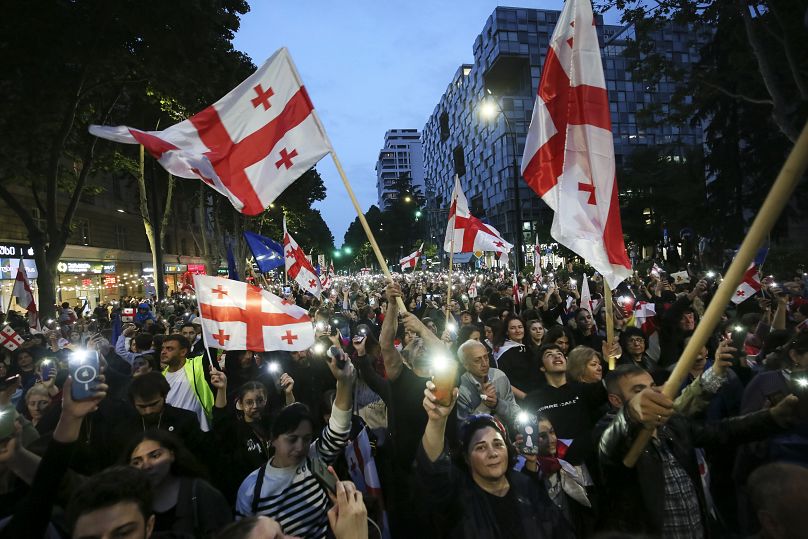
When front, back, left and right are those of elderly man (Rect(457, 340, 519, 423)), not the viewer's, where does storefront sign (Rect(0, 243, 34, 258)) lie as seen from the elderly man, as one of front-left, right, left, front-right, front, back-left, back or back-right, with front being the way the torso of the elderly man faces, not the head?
back

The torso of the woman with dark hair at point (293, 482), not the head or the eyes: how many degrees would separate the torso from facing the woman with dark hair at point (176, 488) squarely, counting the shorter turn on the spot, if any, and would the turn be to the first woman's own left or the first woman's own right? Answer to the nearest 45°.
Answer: approximately 135° to the first woman's own right

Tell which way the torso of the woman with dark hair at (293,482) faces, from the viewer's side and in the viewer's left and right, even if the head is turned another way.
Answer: facing the viewer and to the right of the viewer

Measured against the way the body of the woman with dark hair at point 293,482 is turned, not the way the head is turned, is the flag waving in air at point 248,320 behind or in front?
behind

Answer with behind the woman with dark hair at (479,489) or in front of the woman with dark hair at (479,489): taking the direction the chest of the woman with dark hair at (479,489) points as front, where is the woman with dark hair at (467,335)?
behind

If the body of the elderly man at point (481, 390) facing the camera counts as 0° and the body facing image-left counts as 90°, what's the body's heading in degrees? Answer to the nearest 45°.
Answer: approximately 315°

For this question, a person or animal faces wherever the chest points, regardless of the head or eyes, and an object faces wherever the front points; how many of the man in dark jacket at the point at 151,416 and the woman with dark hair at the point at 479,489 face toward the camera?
2

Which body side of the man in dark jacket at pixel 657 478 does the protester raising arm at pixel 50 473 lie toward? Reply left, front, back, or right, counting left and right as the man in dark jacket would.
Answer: right

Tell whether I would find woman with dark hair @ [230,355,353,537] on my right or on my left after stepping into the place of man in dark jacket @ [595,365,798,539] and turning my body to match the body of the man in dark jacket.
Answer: on my right
